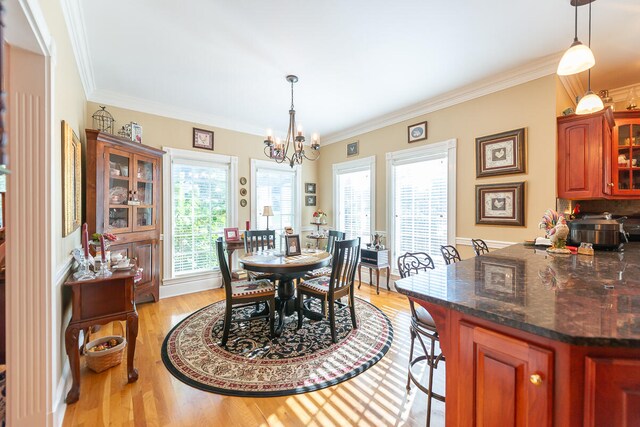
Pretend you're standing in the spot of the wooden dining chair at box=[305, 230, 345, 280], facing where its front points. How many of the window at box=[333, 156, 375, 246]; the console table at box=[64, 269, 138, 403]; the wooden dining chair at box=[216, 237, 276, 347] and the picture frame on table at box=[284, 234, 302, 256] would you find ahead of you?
3

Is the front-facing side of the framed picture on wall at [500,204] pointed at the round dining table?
yes

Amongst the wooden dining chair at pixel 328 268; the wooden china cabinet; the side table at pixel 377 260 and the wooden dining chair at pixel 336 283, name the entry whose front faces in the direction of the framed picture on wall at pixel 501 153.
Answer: the wooden china cabinet

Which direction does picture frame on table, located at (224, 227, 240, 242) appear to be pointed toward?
toward the camera

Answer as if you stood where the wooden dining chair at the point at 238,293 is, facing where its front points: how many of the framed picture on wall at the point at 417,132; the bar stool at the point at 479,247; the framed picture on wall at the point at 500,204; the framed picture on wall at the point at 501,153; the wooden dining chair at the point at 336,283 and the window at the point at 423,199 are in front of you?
6

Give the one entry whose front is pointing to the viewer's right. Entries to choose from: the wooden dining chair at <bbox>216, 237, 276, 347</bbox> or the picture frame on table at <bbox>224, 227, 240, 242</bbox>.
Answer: the wooden dining chair

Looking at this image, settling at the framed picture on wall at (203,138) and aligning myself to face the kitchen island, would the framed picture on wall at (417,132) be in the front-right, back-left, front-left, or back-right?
front-left

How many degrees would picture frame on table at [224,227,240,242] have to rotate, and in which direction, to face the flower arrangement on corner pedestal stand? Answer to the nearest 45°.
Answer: approximately 90° to its left

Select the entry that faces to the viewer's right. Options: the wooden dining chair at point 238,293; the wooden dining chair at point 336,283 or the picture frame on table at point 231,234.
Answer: the wooden dining chair at point 238,293

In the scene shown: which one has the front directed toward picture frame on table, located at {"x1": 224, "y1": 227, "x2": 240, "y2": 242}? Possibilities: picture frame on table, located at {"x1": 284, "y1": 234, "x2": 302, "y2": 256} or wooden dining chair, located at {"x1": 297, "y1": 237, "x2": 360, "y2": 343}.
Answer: the wooden dining chair

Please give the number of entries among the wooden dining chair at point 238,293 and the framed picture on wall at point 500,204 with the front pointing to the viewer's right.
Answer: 1

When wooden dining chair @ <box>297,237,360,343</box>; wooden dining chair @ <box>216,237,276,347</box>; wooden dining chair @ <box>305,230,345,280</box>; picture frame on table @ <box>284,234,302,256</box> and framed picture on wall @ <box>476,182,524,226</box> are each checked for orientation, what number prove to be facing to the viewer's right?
1

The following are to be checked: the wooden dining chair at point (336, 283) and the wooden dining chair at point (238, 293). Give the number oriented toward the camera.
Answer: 0

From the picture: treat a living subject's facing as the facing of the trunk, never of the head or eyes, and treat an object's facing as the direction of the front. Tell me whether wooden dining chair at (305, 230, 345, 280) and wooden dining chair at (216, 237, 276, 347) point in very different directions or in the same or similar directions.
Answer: very different directions

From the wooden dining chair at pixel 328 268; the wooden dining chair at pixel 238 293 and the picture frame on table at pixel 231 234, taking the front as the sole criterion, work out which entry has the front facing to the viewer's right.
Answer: the wooden dining chair at pixel 238 293

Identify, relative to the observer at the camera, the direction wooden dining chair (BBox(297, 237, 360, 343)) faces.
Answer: facing away from the viewer and to the left of the viewer

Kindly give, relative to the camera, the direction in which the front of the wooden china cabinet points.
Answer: facing the viewer and to the right of the viewer

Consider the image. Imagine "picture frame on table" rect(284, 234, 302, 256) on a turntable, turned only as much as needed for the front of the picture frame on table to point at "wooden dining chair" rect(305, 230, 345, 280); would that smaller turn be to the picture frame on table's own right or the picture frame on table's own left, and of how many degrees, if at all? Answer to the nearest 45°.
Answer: approximately 135° to the picture frame on table's own left

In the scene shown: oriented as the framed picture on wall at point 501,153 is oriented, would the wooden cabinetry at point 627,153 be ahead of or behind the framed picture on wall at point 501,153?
behind

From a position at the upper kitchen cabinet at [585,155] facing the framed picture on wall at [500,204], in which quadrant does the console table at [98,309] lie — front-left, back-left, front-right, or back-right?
front-left

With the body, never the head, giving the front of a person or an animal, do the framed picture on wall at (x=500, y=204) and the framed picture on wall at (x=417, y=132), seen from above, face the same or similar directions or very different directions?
same or similar directions

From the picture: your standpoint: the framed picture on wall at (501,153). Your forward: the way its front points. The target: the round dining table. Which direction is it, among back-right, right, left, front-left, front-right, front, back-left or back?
front

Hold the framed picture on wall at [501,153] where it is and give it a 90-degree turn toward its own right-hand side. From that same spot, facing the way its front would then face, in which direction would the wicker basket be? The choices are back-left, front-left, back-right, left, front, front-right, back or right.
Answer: left
